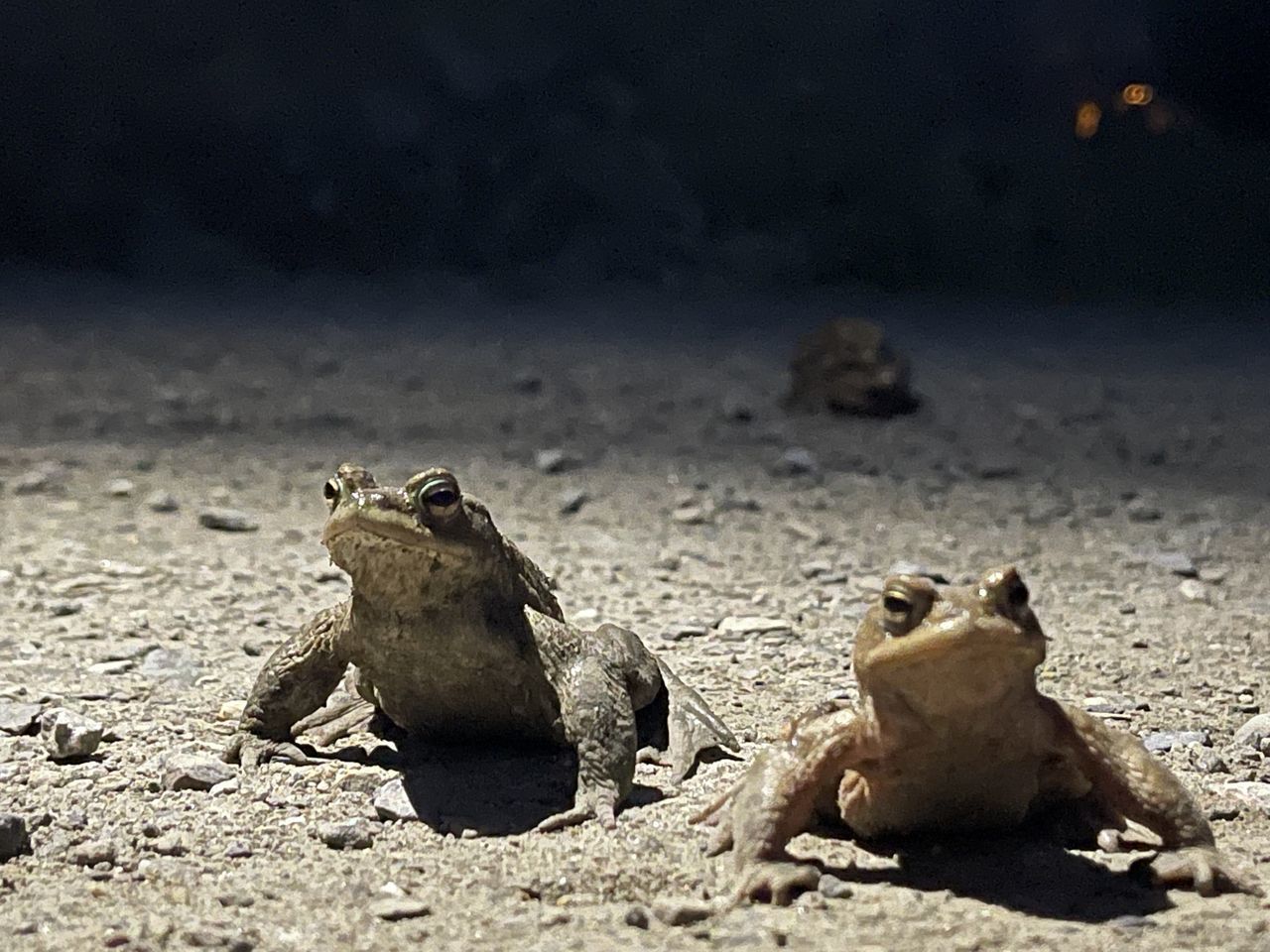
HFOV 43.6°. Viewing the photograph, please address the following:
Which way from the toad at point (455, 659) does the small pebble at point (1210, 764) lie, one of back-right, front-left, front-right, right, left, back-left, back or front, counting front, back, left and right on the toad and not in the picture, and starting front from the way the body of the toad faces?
back-left

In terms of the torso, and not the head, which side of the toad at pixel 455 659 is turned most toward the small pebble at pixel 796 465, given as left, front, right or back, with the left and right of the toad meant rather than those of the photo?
back

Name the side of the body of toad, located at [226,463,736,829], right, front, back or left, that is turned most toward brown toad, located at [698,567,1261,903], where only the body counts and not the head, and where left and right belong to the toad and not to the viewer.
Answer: left

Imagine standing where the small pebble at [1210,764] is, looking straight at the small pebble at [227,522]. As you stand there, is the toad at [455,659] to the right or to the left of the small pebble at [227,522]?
left

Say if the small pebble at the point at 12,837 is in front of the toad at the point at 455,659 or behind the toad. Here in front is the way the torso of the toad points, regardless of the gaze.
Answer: in front

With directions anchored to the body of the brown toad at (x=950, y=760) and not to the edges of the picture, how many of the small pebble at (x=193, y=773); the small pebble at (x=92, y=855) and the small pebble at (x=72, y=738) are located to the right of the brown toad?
3

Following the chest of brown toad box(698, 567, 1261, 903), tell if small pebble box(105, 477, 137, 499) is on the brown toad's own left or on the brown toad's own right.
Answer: on the brown toad's own right

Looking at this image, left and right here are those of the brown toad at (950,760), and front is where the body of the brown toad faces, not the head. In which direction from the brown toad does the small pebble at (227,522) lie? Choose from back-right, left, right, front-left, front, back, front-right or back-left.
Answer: back-right

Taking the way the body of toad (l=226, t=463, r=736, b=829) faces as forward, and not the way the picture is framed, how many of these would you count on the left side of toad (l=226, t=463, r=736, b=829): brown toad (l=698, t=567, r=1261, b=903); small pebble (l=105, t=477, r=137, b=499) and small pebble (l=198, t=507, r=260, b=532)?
1

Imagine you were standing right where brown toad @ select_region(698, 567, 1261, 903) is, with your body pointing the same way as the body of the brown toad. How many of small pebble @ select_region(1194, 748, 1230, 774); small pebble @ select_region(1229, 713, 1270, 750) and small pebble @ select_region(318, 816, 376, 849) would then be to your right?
1

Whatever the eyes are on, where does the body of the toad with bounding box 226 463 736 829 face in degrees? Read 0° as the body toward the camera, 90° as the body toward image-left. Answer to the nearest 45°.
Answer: approximately 45°

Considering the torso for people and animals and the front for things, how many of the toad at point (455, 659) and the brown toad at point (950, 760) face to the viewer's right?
0

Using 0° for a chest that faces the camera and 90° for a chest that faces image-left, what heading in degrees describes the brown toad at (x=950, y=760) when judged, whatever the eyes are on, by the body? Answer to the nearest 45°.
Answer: approximately 0°

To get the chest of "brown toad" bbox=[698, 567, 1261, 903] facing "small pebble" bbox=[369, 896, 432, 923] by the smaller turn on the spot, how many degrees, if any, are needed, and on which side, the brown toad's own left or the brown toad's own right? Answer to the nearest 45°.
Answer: approximately 45° to the brown toad's own right

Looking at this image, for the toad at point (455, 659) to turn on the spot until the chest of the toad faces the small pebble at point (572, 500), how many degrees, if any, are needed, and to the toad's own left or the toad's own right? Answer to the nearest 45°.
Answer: approximately 135° to the toad's own right

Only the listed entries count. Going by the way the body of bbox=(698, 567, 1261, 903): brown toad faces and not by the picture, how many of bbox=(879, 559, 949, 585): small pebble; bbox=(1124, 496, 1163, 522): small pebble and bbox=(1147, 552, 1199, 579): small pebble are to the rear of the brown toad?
3
